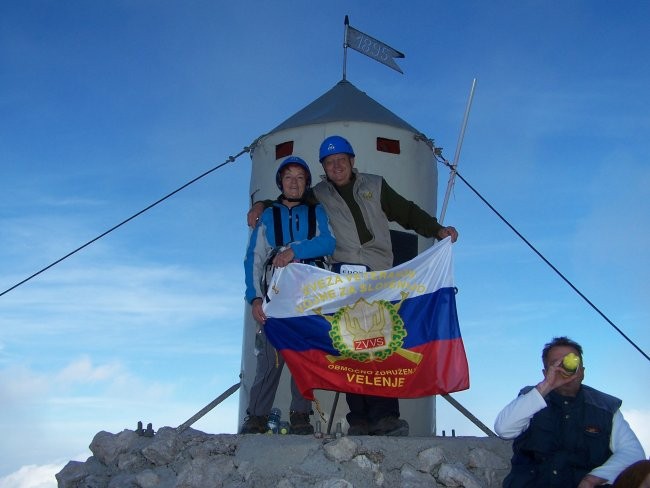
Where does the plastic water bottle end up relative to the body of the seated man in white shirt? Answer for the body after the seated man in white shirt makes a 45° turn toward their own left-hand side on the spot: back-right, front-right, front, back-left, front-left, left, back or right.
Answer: back

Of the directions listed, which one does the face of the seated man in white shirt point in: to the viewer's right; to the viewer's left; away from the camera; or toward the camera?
toward the camera

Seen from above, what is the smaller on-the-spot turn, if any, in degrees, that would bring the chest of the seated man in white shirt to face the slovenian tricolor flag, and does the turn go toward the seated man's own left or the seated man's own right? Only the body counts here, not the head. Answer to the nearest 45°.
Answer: approximately 135° to the seated man's own right

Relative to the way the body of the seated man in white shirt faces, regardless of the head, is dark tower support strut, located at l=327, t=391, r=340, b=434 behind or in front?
behind

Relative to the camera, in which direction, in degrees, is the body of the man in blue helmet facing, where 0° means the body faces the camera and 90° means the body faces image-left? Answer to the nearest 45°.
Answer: approximately 0°

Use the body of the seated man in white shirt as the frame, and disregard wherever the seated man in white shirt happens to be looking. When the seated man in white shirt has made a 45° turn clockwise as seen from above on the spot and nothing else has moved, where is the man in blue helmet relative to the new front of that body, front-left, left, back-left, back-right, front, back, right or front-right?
right

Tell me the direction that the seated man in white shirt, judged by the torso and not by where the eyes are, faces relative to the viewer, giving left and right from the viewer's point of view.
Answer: facing the viewer
